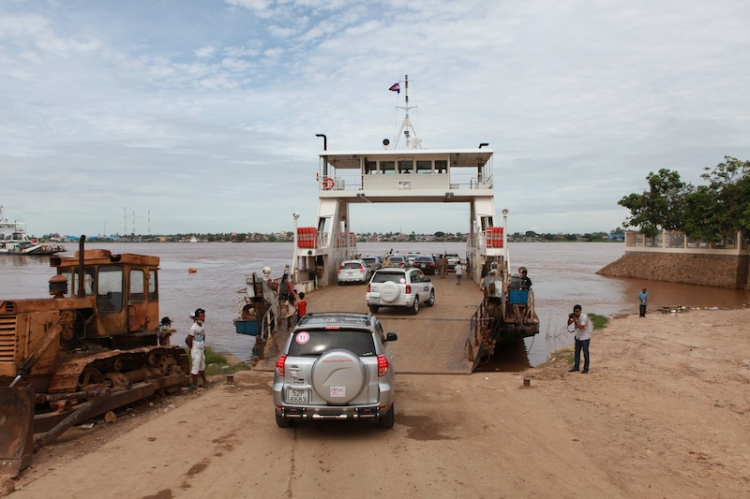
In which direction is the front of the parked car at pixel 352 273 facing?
away from the camera

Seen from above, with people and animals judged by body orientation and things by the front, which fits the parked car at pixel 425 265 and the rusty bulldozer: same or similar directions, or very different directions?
very different directions

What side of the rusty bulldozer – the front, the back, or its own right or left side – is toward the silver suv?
left

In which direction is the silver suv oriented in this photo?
away from the camera

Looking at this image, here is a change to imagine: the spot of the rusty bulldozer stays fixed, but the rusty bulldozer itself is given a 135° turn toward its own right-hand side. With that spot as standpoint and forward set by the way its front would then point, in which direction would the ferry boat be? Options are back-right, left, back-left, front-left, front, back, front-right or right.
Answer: front-right

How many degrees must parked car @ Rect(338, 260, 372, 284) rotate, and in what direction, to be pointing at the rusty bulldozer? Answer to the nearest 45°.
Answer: approximately 180°

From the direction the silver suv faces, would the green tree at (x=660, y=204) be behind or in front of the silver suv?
in front

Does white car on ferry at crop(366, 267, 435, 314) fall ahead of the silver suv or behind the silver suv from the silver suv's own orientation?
ahead

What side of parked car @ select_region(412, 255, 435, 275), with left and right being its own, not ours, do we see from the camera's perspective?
back

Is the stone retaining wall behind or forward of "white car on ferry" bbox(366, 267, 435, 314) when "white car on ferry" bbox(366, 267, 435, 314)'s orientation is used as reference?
forward

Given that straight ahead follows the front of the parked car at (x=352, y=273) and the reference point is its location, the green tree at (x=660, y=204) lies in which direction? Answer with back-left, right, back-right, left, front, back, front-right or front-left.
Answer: front-right

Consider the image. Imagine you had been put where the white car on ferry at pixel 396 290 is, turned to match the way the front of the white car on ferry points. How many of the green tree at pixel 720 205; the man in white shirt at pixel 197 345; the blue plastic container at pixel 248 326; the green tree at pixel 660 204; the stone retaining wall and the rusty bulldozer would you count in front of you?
3
